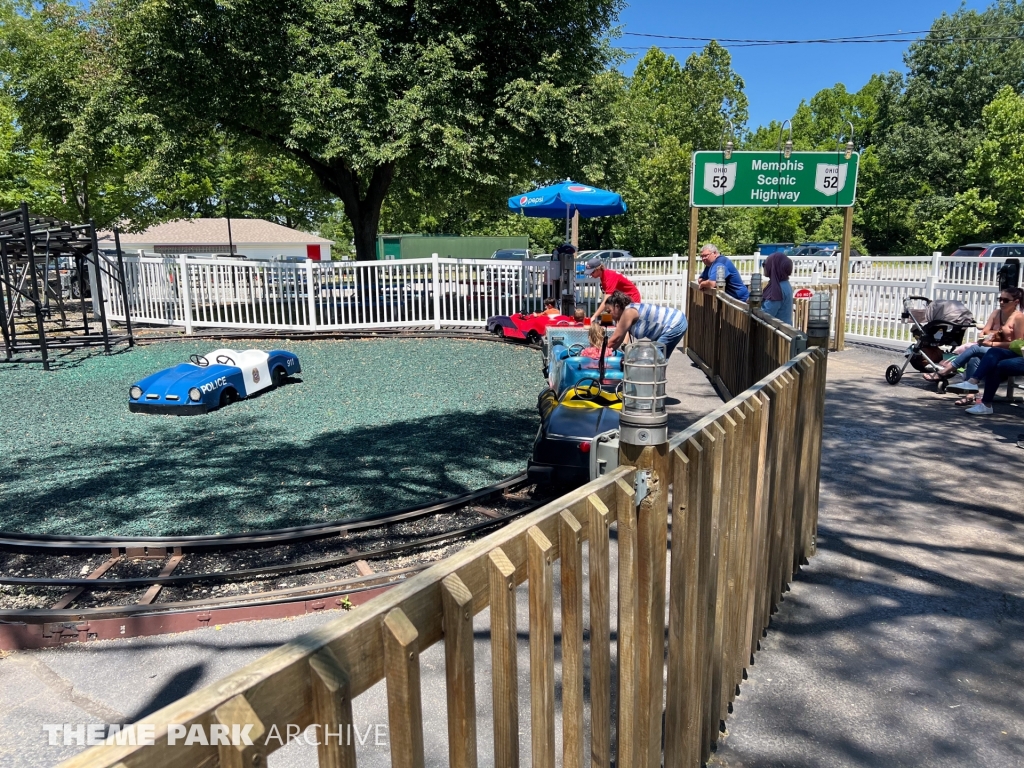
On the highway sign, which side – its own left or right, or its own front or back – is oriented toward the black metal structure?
right

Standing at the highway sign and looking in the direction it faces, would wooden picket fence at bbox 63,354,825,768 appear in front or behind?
in front

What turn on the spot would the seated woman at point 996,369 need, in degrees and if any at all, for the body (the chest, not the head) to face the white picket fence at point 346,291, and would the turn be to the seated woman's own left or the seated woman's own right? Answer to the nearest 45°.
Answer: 0° — they already face it

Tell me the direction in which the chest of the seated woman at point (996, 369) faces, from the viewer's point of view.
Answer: to the viewer's left

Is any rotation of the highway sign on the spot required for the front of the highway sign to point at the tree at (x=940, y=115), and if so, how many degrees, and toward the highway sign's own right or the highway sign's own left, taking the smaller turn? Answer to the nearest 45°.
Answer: approximately 180°

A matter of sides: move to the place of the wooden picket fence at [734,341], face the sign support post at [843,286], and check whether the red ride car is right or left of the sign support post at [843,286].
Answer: left

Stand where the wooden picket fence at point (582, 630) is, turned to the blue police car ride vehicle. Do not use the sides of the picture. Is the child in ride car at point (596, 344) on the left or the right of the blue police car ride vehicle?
right

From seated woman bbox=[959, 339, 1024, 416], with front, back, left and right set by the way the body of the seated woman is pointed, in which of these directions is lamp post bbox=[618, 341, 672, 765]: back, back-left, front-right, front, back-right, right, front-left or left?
left

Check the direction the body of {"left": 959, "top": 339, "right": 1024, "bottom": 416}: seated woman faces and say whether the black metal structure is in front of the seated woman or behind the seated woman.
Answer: in front

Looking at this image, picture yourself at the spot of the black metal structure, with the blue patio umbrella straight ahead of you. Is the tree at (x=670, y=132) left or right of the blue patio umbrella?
left
